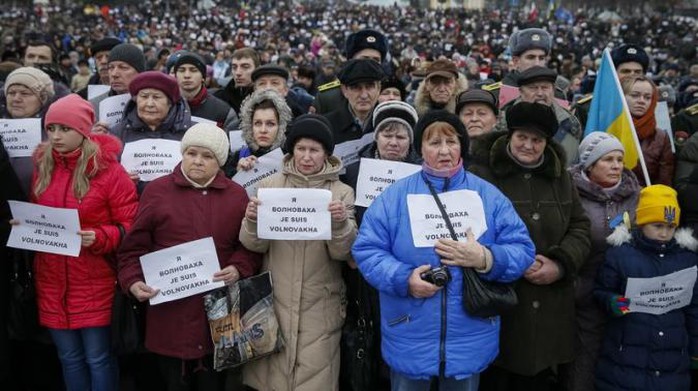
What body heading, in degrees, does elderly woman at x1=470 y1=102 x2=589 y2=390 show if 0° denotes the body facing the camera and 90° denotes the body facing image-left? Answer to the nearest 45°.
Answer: approximately 0°

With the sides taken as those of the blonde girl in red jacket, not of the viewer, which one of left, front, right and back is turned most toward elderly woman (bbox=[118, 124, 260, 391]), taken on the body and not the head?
left

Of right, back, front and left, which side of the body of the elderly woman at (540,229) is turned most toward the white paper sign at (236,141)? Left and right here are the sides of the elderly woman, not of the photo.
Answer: right

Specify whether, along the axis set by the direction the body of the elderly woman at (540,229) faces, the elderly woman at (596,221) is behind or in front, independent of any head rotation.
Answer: behind

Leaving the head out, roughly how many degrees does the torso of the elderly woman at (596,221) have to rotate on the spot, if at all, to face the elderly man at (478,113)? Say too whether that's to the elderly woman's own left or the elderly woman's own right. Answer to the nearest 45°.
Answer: approximately 180°

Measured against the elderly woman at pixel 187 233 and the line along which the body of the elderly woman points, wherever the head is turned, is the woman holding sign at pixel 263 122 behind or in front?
behind
